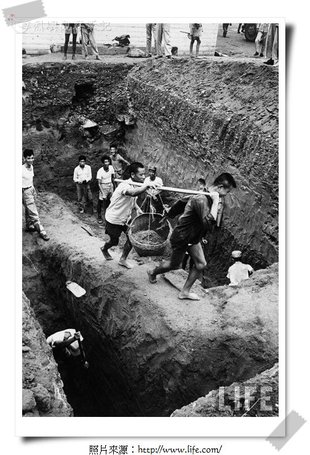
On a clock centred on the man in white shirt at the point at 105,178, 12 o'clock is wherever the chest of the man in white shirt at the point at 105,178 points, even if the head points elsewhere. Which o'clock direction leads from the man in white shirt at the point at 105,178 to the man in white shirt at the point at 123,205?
the man in white shirt at the point at 123,205 is roughly at 12 o'clock from the man in white shirt at the point at 105,178.

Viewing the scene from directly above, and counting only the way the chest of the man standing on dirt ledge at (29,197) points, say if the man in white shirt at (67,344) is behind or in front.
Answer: in front

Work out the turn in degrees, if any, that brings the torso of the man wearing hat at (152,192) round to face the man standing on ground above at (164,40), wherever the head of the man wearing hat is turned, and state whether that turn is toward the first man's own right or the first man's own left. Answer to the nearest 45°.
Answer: approximately 180°

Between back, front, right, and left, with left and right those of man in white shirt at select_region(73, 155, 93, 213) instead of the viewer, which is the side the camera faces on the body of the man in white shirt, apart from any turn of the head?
front

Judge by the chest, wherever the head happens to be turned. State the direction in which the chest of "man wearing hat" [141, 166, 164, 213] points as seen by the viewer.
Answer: toward the camera

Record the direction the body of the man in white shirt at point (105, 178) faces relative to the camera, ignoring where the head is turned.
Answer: toward the camera
